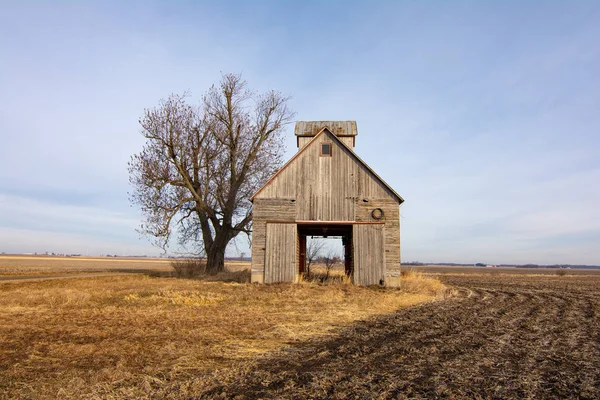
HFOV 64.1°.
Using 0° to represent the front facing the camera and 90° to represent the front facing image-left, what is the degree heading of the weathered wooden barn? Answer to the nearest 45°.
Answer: approximately 0°
